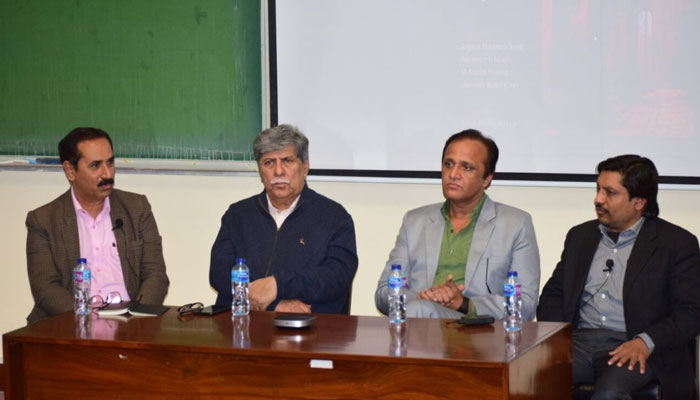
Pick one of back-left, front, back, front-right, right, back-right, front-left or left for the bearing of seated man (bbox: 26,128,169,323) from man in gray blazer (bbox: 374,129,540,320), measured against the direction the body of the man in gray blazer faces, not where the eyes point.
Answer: front-right

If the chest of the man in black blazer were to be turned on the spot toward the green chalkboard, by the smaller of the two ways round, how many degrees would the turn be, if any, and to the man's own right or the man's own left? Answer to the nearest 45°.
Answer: approximately 45° to the man's own right

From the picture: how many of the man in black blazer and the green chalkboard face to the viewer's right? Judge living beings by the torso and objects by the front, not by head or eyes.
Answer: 0

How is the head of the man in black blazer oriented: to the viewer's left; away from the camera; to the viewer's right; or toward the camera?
to the viewer's left

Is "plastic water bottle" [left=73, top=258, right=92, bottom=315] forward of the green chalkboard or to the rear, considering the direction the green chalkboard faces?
forward

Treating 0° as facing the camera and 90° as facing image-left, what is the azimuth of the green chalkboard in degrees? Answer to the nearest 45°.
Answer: approximately 0°

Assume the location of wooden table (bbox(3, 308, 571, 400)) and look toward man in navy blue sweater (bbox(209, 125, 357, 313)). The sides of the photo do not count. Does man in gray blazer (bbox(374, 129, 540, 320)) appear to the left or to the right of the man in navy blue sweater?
right

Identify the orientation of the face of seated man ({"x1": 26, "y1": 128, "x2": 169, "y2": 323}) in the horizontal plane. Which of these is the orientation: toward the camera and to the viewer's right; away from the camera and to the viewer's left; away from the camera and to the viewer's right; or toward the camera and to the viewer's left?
toward the camera and to the viewer's right
